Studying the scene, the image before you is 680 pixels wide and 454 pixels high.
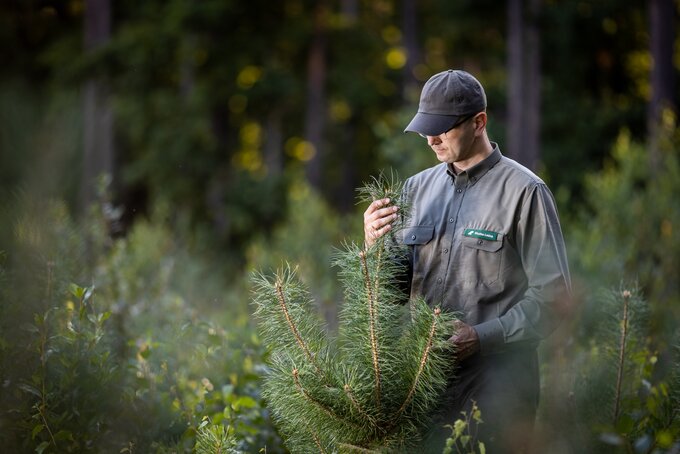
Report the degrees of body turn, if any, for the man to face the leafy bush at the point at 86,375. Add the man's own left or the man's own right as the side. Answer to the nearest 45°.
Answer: approximately 45° to the man's own right

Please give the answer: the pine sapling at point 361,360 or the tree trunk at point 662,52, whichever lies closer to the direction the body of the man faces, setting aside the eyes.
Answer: the pine sapling

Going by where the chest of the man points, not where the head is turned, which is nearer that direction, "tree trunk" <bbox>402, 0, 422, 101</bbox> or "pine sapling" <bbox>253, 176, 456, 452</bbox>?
the pine sapling

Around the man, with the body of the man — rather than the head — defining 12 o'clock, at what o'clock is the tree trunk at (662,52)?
The tree trunk is roughly at 5 o'clock from the man.

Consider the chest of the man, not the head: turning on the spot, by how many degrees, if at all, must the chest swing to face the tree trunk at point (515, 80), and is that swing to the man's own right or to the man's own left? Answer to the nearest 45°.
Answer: approximately 135° to the man's own right

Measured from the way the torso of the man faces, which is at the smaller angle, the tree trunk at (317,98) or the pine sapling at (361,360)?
the pine sapling

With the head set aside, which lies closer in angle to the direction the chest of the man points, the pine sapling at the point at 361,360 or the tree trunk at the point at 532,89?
the pine sapling

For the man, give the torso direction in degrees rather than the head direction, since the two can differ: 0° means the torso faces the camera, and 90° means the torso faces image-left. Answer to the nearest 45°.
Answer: approximately 45°

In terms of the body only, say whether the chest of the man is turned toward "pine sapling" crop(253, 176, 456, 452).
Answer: yes

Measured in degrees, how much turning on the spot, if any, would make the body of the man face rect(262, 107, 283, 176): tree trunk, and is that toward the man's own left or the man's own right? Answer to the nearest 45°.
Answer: approximately 135° to the man's own right

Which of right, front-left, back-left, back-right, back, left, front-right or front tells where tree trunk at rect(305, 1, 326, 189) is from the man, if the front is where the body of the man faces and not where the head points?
back-right

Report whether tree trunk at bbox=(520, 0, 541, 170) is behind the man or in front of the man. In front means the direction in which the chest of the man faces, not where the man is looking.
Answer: behind

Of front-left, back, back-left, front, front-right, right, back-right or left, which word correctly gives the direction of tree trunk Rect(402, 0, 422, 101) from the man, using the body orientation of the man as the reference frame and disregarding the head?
back-right
